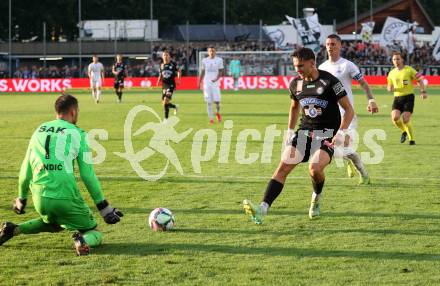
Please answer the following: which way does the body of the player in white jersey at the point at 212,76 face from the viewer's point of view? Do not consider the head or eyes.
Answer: toward the camera

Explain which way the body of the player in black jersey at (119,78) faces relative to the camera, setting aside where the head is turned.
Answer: toward the camera

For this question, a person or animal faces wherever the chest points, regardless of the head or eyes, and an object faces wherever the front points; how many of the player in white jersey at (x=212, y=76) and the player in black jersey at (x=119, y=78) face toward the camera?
2

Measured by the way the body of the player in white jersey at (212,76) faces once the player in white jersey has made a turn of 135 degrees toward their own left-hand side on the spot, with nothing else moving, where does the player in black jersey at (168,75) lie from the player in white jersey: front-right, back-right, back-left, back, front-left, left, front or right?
left

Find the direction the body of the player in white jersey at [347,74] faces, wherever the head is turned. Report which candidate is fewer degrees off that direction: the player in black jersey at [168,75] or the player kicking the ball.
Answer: the player kicking the ball

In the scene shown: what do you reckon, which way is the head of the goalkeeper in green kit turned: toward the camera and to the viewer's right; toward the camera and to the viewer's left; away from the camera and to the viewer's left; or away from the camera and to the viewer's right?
away from the camera and to the viewer's right

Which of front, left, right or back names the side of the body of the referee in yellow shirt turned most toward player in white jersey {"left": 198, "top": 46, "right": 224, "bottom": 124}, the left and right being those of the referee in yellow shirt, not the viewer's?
right

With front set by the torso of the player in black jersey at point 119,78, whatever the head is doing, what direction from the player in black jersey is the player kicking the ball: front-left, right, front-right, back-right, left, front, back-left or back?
front

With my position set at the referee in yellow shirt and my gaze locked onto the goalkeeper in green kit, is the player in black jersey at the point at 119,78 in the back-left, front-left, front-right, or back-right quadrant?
back-right

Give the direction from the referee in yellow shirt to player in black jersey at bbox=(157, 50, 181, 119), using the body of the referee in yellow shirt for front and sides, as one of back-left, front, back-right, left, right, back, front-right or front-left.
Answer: right

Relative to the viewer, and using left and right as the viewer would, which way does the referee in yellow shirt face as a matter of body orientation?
facing the viewer and to the left of the viewer

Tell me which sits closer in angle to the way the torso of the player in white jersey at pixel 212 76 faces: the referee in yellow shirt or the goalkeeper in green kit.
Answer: the goalkeeper in green kit

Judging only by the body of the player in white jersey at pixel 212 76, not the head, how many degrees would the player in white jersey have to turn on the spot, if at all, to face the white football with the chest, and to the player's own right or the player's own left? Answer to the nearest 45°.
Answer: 0° — they already face it

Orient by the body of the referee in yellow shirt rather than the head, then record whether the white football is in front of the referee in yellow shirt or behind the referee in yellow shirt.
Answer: in front

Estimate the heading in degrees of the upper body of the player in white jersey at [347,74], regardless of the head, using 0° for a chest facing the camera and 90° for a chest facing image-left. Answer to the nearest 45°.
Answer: approximately 45°

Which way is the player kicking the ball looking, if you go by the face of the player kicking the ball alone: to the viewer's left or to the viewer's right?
to the viewer's left

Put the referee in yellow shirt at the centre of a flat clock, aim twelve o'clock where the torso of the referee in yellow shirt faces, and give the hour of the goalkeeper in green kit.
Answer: The goalkeeper in green kit is roughly at 11 o'clock from the referee in yellow shirt.
